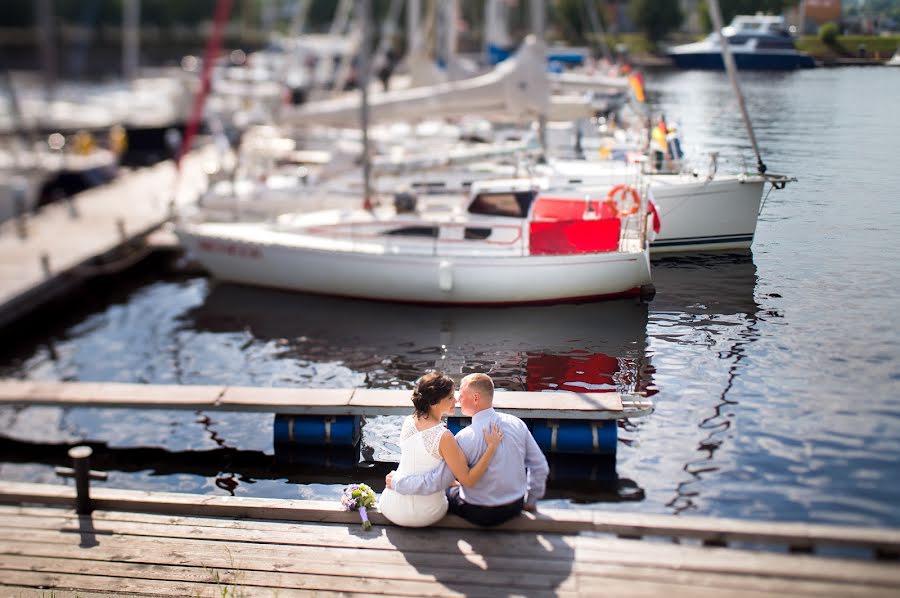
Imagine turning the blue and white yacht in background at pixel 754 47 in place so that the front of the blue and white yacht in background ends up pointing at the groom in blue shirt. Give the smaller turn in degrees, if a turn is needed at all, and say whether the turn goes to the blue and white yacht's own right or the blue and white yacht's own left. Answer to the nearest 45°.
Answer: approximately 90° to the blue and white yacht's own left

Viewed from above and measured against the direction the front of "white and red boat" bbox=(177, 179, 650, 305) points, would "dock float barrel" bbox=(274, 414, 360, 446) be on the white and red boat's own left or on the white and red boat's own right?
on the white and red boat's own left

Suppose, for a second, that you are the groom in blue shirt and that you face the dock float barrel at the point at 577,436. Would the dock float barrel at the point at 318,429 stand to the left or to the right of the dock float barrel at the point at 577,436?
left

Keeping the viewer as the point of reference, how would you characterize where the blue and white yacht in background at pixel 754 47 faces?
facing to the left of the viewer

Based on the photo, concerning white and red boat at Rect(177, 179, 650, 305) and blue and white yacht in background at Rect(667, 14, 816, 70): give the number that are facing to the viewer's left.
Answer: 2

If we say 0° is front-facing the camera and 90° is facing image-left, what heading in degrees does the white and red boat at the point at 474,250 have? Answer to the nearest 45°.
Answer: approximately 90°

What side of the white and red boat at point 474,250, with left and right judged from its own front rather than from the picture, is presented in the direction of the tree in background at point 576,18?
right

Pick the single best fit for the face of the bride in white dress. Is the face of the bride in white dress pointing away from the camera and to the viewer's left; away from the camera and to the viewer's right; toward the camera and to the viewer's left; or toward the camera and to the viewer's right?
away from the camera and to the viewer's right

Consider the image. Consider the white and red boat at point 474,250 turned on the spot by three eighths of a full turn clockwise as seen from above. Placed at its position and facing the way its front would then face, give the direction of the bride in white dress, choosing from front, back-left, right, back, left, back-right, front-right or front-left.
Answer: back-right

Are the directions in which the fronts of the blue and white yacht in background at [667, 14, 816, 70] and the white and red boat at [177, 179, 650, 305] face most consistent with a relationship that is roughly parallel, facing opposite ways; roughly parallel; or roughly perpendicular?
roughly parallel

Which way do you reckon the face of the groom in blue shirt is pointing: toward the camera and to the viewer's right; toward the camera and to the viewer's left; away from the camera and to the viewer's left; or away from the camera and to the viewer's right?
away from the camera and to the viewer's left

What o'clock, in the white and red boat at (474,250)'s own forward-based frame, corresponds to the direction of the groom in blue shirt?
The groom in blue shirt is roughly at 9 o'clock from the white and red boat.
